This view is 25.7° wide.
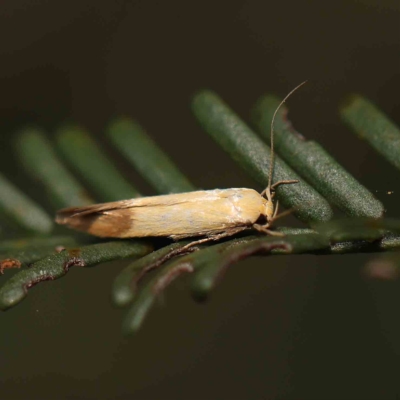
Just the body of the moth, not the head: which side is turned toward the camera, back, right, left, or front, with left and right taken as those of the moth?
right
